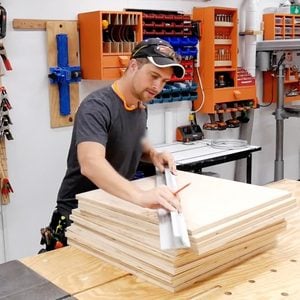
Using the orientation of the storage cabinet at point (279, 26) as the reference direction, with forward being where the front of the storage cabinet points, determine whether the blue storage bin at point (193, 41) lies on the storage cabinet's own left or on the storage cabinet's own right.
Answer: on the storage cabinet's own right

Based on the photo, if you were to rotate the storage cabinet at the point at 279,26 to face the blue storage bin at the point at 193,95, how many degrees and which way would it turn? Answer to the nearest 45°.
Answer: approximately 90° to its right

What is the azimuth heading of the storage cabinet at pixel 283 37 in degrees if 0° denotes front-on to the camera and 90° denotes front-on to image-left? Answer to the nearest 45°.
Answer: approximately 315°

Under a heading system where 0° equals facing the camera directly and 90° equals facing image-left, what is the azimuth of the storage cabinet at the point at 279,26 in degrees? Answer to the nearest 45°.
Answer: approximately 315°

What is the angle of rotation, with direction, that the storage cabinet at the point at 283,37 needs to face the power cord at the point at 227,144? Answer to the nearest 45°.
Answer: approximately 45° to its right

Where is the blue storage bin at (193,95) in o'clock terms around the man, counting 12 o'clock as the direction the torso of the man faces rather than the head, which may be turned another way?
The blue storage bin is roughly at 8 o'clock from the man.

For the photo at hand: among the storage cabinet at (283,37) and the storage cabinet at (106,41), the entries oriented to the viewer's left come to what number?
0

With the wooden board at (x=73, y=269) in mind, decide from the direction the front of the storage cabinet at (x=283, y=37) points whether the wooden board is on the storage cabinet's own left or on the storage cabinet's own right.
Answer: on the storage cabinet's own right

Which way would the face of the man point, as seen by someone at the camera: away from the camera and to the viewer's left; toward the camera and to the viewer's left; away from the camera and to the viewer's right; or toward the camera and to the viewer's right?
toward the camera and to the viewer's right

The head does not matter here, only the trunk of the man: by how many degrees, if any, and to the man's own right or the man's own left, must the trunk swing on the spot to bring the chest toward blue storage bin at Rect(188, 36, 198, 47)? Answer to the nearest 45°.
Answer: approximately 135° to the man's own left
